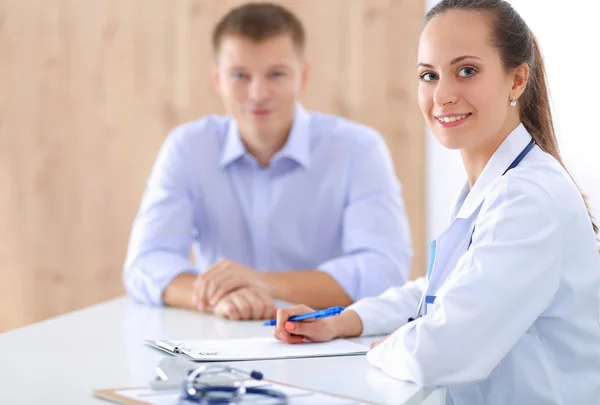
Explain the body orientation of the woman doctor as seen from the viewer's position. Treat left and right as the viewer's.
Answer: facing to the left of the viewer

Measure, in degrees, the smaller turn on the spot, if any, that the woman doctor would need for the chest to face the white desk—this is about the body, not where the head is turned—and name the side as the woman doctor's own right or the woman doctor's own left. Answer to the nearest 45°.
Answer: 0° — they already face it

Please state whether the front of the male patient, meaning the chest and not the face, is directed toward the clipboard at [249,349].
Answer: yes

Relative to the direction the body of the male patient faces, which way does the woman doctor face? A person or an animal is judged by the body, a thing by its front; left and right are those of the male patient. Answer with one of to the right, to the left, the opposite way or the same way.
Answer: to the right

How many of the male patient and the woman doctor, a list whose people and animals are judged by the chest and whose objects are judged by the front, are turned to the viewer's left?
1

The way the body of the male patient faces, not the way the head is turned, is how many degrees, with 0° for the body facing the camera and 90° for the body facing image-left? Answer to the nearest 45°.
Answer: approximately 0°
